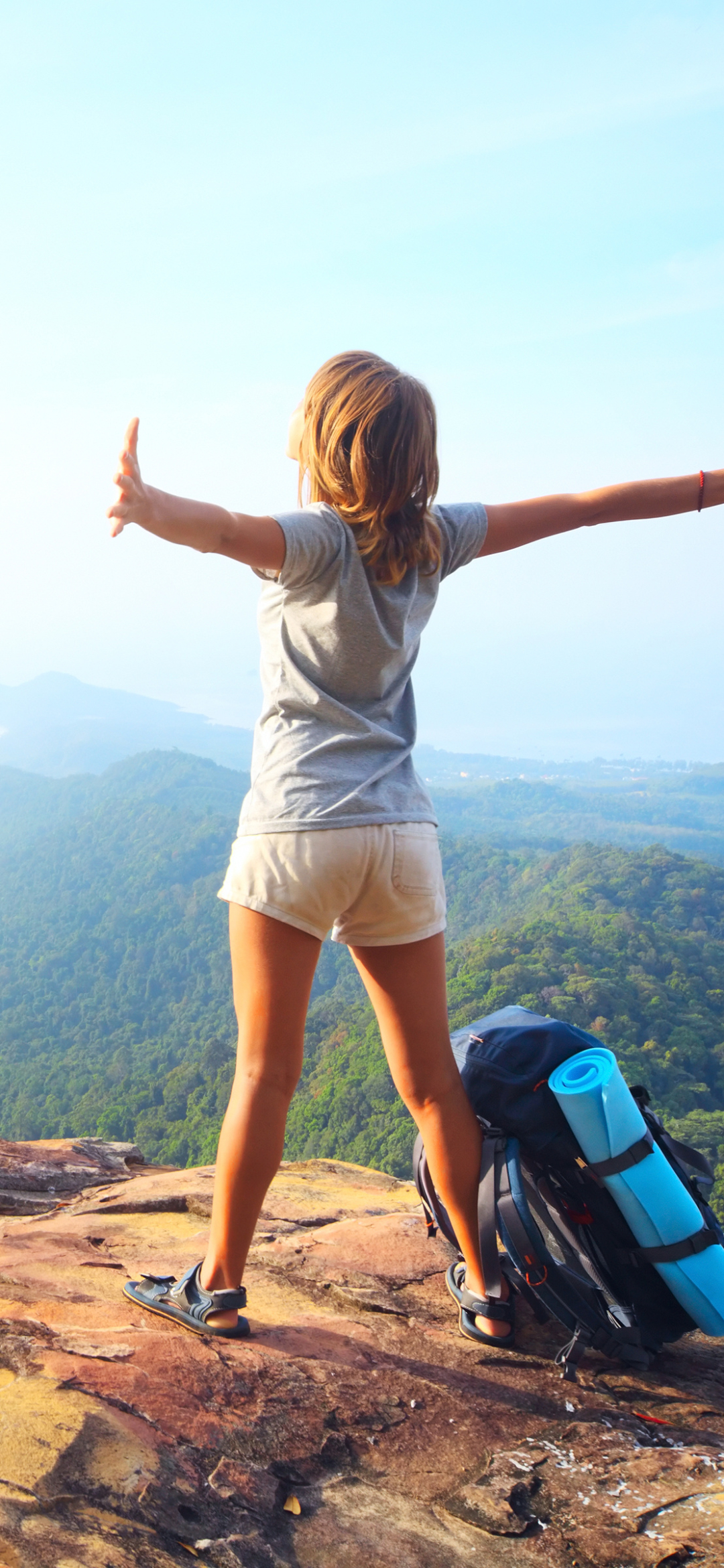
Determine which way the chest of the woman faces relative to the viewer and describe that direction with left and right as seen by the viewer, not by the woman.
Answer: facing away from the viewer and to the left of the viewer
